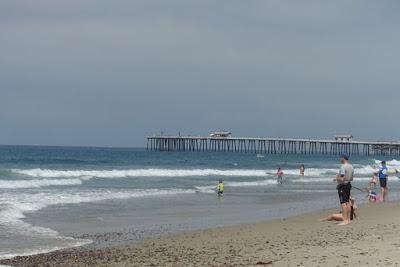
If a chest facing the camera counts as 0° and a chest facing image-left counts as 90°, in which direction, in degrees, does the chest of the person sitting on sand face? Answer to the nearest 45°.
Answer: approximately 90°
